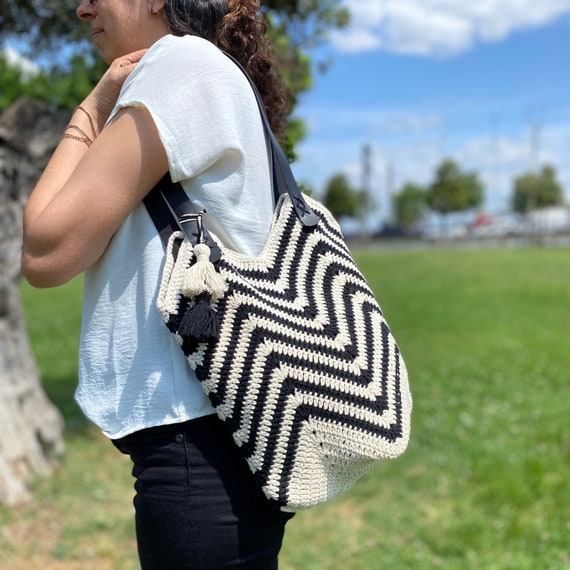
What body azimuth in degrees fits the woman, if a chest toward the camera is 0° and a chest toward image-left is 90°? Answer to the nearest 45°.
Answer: approximately 90°

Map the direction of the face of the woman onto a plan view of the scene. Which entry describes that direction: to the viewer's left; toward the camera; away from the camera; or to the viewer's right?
to the viewer's left
